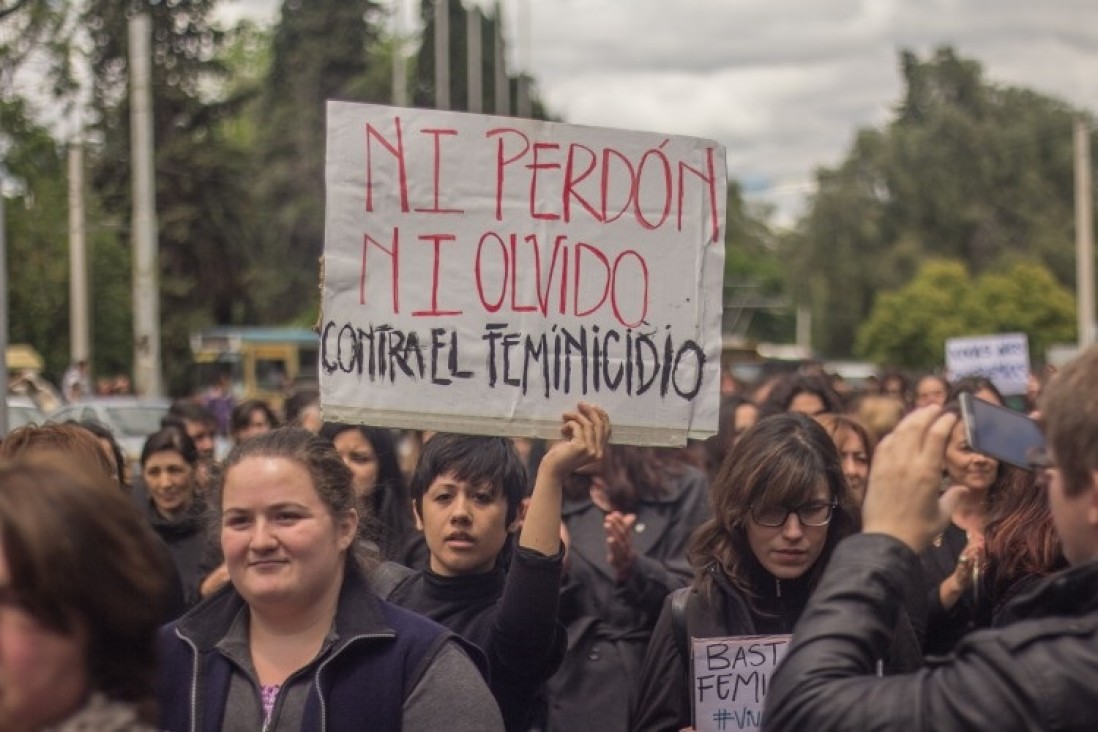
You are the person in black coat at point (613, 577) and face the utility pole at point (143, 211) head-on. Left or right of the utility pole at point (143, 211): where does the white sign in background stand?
right

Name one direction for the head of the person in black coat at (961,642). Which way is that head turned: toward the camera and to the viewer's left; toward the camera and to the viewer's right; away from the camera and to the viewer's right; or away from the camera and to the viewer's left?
away from the camera and to the viewer's left

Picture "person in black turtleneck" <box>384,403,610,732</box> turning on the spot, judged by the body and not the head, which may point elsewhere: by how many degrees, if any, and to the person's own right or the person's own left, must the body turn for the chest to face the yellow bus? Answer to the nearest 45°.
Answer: approximately 180°

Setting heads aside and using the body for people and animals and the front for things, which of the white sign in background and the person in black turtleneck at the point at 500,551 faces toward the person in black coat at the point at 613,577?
the white sign in background

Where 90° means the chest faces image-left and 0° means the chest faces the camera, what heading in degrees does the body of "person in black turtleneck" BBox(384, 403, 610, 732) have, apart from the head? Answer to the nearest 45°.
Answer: approximately 0°

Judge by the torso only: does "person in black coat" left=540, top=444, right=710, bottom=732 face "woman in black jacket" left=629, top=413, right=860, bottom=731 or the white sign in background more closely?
the woman in black jacket

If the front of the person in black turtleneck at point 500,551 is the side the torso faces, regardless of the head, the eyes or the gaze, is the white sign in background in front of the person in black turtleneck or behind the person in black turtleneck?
behind

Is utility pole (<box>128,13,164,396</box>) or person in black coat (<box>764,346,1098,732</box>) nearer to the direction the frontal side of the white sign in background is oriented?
the person in black coat

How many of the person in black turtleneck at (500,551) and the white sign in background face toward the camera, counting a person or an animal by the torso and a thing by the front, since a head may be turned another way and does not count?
2

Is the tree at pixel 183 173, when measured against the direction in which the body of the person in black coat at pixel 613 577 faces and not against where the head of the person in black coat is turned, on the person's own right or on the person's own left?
on the person's own right

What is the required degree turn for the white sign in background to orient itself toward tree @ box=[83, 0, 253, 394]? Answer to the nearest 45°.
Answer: approximately 135° to its right
